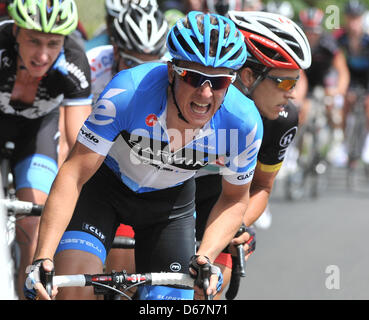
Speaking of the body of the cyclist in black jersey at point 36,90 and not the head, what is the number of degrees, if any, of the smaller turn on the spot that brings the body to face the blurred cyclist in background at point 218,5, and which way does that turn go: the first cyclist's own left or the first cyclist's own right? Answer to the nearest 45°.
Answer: approximately 135° to the first cyclist's own left

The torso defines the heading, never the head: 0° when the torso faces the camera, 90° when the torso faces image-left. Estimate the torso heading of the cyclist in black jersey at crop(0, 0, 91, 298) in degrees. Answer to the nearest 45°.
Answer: approximately 0°

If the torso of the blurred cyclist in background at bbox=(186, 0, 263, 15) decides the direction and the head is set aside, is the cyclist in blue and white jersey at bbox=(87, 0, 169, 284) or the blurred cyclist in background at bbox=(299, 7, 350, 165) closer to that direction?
the cyclist in blue and white jersey

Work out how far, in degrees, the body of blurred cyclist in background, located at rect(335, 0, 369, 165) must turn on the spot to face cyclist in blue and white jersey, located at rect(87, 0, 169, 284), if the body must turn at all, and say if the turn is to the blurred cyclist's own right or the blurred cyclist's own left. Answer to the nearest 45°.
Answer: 0° — they already face them

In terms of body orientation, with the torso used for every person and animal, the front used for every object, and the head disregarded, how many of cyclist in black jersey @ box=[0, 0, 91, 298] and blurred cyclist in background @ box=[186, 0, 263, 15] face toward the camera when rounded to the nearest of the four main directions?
2

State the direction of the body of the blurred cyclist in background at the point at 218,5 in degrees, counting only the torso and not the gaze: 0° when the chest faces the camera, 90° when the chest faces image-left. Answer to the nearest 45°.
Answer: approximately 0°

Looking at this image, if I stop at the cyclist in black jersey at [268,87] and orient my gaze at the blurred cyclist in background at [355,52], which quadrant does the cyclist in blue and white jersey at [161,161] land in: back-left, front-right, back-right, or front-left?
back-left

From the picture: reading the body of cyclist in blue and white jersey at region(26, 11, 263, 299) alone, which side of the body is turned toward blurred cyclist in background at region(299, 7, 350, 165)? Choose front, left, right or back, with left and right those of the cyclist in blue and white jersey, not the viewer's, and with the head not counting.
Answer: back

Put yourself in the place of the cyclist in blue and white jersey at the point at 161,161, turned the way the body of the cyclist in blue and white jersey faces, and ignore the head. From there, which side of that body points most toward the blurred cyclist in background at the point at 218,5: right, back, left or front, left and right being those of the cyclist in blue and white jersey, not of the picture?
back

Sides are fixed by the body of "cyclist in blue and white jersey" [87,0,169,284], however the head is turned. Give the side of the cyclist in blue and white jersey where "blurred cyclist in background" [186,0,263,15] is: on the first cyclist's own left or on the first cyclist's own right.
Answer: on the first cyclist's own left

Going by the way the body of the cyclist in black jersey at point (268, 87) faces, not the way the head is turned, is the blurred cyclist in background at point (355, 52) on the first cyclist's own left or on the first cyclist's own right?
on the first cyclist's own left

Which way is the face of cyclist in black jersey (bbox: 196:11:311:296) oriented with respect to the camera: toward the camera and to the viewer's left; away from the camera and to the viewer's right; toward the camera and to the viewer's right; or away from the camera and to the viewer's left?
toward the camera and to the viewer's right
